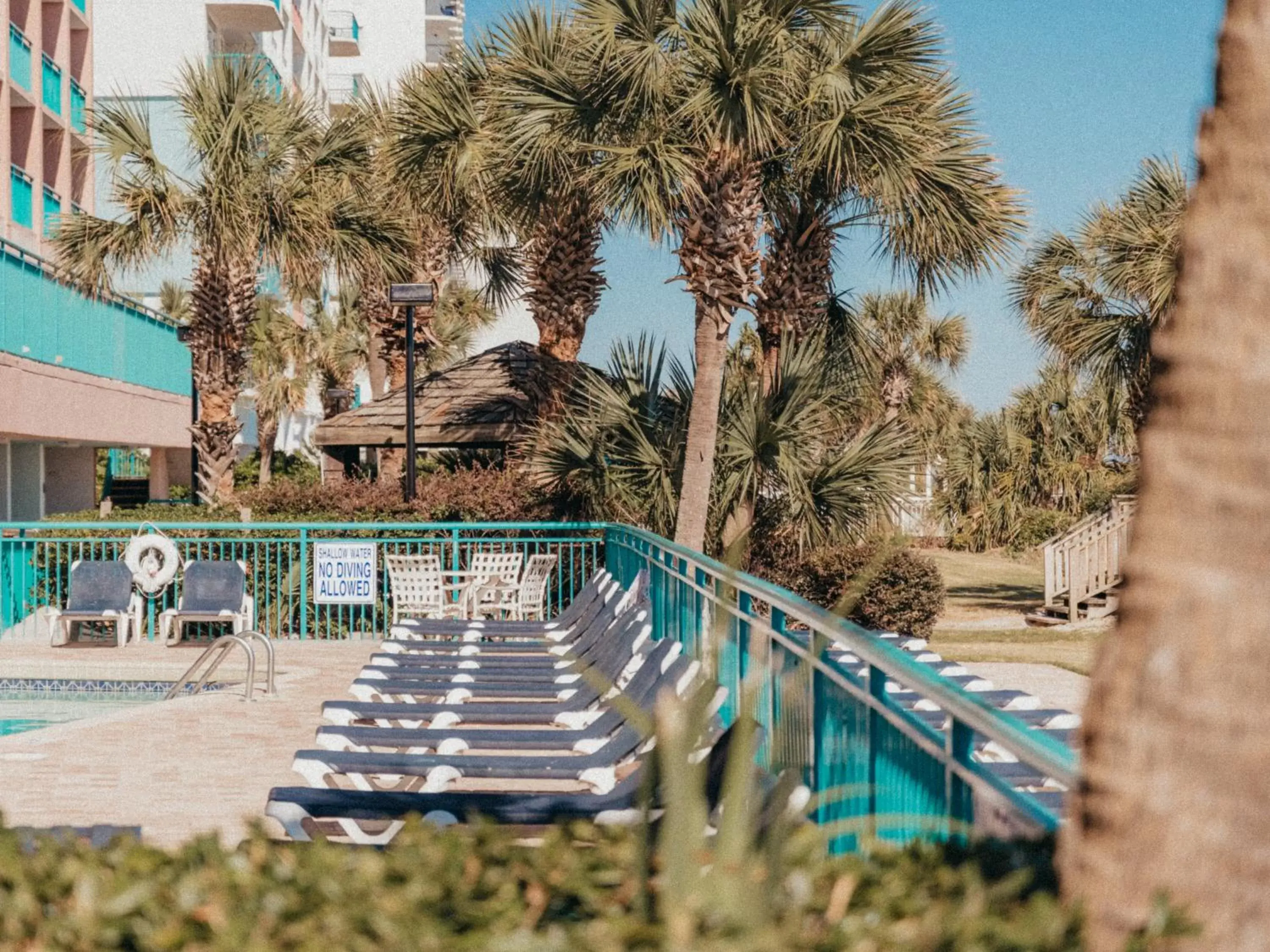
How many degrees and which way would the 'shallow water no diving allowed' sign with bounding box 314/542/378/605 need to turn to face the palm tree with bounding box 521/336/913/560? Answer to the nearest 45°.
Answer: approximately 90° to its left

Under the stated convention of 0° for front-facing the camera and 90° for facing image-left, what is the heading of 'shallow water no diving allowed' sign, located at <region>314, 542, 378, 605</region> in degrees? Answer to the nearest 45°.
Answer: approximately 0°

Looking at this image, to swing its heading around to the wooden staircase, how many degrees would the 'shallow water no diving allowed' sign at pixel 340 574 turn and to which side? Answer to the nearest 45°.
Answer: approximately 135° to its left

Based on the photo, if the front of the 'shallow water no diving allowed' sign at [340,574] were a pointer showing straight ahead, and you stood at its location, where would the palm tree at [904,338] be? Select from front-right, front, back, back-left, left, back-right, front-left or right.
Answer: back-left

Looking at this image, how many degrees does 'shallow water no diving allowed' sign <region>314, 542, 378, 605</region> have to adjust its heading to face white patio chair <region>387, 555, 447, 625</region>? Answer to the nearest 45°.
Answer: approximately 45° to its left

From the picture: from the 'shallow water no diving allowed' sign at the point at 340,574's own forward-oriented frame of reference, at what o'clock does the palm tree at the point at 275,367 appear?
The palm tree is roughly at 6 o'clock from the 'shallow water no diving allowed' sign.

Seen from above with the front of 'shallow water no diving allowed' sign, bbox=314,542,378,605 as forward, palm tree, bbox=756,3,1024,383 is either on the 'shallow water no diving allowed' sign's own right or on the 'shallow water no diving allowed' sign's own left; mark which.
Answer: on the 'shallow water no diving allowed' sign's own left

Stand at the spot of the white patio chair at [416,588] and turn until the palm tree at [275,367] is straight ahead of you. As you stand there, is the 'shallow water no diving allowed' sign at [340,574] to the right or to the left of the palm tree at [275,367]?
left

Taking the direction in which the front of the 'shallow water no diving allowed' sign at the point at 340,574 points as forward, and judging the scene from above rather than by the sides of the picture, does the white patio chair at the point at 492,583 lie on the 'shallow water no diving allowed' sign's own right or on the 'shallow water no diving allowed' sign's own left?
on the 'shallow water no diving allowed' sign's own left
